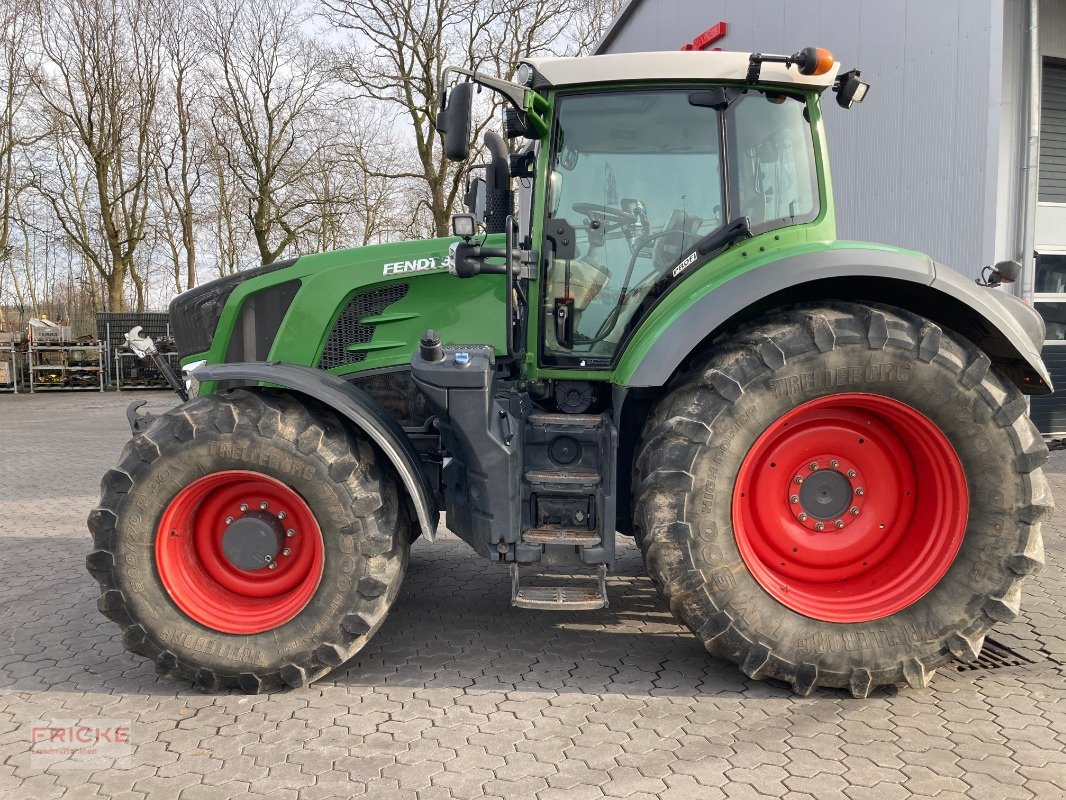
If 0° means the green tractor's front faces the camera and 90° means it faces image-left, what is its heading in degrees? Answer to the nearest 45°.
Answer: approximately 90°

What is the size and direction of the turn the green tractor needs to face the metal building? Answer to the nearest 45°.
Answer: approximately 135° to its right
